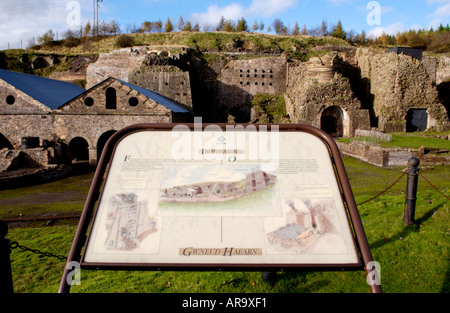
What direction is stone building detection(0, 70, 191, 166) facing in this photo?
toward the camera

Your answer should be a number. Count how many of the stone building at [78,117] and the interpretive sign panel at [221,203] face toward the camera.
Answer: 2

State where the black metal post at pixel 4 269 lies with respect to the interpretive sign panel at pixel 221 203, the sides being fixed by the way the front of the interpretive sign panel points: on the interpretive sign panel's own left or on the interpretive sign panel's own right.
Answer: on the interpretive sign panel's own right

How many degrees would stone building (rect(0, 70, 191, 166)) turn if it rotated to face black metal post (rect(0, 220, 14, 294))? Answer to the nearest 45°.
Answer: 0° — it already faces it

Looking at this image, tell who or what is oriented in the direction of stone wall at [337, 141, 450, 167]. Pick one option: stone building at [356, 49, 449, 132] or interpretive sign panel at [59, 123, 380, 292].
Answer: the stone building

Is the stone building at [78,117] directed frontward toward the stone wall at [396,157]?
no

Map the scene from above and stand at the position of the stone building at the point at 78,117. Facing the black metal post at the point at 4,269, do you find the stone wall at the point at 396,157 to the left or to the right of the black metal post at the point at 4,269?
left

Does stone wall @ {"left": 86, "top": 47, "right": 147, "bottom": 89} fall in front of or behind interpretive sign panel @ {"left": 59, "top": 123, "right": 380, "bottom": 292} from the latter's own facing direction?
behind

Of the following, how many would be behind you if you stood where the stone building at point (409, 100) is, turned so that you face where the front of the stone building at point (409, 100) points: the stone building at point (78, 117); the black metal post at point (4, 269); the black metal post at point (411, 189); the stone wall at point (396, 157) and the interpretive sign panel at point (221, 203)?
0

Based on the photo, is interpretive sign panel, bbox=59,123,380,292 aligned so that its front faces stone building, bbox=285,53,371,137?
no

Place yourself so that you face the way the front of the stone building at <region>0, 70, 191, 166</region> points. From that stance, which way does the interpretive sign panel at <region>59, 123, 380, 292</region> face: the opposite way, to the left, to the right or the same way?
the same way

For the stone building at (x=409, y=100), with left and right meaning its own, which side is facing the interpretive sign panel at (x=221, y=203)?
front

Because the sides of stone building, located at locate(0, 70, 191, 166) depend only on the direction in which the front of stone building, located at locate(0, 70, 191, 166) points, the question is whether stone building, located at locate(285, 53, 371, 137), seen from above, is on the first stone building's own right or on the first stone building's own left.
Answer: on the first stone building's own left

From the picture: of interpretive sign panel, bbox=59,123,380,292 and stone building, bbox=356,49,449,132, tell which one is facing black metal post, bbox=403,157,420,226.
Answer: the stone building

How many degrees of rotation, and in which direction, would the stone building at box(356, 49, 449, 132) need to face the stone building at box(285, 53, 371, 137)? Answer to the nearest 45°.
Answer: approximately 45° to its right

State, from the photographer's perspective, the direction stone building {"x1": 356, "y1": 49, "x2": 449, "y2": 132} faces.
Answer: facing the viewer
